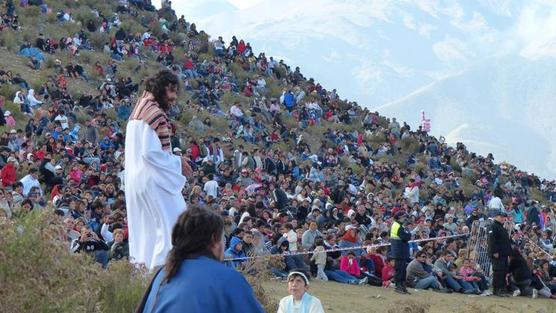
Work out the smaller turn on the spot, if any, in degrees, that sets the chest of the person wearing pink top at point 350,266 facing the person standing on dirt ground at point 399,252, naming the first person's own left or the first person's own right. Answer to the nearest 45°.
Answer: approximately 45° to the first person's own left

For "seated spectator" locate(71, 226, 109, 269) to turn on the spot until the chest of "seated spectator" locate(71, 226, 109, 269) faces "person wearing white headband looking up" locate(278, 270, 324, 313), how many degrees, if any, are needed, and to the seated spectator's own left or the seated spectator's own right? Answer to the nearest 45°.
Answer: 0° — they already face them

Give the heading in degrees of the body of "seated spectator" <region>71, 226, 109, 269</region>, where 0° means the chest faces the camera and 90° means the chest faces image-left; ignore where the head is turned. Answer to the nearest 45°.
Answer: approximately 315°

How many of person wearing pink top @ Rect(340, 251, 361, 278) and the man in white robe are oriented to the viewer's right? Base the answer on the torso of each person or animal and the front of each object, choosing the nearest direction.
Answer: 1

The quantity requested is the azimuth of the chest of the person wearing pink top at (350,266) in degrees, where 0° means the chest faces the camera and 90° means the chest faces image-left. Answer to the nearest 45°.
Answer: approximately 0°

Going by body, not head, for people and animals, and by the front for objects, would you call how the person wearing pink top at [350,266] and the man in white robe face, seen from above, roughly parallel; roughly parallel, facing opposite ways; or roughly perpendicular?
roughly perpendicular

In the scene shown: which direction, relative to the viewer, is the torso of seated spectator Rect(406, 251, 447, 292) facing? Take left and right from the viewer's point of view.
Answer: facing the viewer and to the right of the viewer

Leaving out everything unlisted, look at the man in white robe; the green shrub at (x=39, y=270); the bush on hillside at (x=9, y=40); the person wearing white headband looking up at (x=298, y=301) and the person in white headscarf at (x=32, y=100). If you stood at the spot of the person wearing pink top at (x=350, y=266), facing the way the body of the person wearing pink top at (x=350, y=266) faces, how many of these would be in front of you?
3

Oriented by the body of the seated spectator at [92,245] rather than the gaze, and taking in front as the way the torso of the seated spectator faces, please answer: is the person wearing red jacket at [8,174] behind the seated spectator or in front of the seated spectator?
behind

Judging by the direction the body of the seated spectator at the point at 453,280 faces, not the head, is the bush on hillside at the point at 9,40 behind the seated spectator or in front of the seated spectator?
behind

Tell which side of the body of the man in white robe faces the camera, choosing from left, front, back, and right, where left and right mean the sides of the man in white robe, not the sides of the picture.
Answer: right
